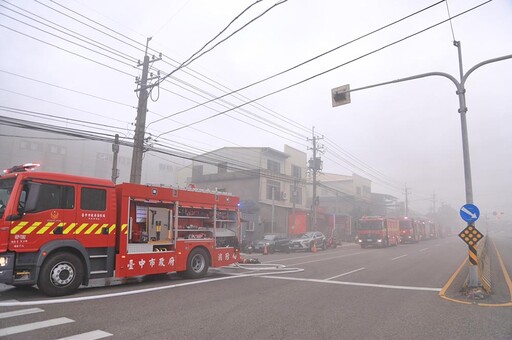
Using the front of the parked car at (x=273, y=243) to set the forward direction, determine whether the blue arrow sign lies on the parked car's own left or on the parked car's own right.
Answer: on the parked car's own left

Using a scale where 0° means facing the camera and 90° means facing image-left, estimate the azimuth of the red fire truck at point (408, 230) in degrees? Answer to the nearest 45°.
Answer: approximately 45°

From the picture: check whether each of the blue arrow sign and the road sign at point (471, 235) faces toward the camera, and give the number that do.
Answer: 2

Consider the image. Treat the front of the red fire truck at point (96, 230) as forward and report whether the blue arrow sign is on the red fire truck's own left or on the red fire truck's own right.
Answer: on the red fire truck's own left

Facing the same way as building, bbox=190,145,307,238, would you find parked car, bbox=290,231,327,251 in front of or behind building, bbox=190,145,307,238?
in front

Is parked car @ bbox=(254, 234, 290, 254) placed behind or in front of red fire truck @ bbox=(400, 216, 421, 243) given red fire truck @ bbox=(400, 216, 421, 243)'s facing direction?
in front

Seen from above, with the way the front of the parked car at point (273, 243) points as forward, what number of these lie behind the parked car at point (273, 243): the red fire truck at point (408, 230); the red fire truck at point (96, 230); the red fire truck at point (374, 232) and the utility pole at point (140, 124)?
2

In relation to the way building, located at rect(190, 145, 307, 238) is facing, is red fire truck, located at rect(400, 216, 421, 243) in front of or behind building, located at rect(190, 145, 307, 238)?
in front

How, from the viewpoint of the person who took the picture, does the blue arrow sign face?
facing the viewer

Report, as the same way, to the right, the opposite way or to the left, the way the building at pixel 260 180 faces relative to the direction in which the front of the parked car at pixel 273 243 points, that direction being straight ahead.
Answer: to the left

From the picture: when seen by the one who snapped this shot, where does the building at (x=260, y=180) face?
facing the viewer and to the right of the viewer

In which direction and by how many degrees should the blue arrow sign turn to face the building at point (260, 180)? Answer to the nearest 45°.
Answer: approximately 135° to its right

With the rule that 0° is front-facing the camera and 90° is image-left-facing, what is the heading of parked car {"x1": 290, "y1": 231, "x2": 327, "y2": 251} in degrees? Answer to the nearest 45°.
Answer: approximately 45°

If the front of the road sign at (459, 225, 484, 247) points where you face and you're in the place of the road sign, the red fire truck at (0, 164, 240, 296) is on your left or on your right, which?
on your right

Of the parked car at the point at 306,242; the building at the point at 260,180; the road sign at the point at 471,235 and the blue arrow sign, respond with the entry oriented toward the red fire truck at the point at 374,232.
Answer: the building
